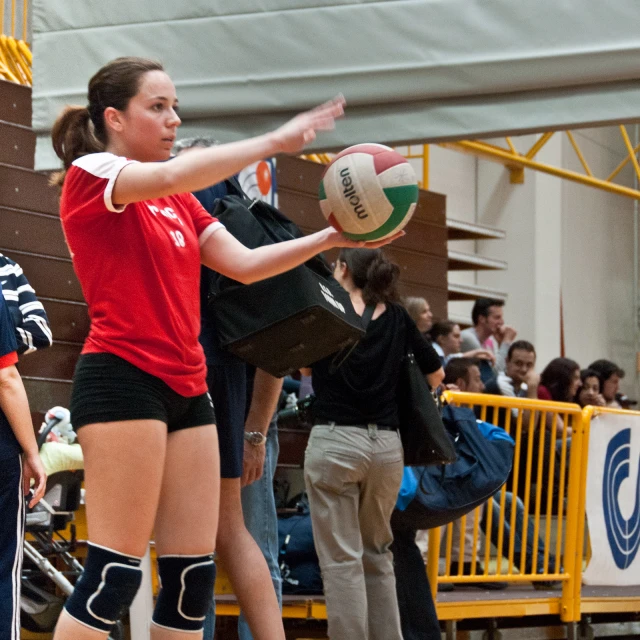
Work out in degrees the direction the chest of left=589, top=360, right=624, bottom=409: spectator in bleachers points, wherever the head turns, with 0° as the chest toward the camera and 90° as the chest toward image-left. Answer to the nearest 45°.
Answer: approximately 315°

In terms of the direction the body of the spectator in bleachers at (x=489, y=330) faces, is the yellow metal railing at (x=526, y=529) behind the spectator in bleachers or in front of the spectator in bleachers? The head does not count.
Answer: in front

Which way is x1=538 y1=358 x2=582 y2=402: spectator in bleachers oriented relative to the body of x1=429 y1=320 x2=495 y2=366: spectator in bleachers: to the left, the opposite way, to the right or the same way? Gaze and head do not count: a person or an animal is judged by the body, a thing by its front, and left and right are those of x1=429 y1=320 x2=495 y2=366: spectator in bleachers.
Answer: the same way

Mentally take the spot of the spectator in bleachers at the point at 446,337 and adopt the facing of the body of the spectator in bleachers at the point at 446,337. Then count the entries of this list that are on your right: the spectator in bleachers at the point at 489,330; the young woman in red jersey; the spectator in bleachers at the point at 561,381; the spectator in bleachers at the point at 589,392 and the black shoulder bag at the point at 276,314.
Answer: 2

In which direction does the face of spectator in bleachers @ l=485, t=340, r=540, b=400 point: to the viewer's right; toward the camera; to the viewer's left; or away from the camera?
toward the camera

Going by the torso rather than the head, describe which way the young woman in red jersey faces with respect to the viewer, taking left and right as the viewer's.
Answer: facing the viewer and to the right of the viewer

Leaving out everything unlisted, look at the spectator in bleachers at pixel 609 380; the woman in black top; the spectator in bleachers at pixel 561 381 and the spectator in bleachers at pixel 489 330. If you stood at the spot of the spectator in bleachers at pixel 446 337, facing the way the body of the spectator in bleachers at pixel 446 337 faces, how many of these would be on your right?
1

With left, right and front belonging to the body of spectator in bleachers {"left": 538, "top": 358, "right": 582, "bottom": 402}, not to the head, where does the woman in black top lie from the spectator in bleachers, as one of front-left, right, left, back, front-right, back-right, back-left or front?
right
